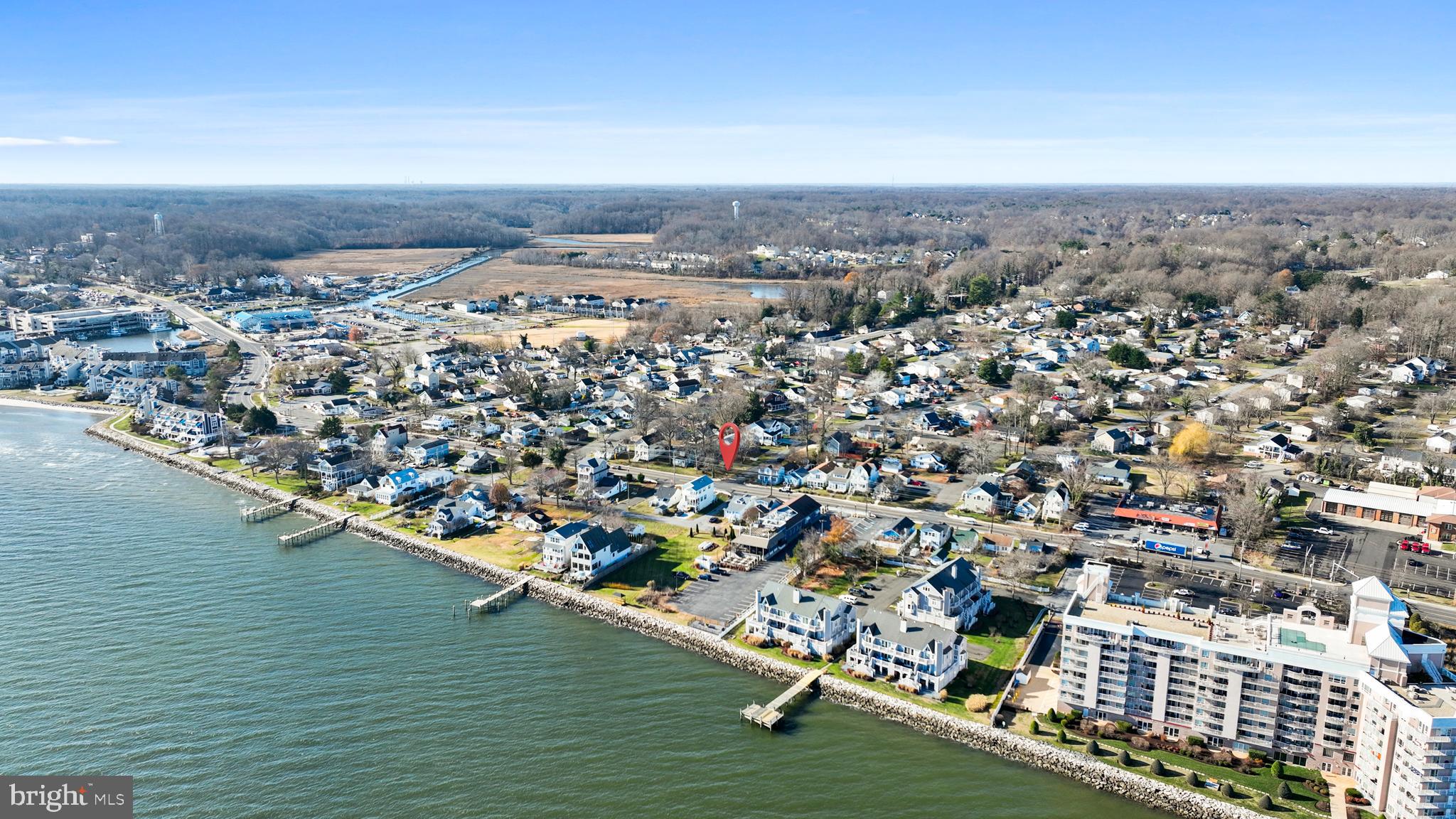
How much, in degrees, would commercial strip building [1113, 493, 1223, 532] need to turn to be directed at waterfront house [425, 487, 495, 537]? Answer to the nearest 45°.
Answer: approximately 45° to its right

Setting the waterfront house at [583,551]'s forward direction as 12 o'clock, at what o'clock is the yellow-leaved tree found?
The yellow-leaved tree is roughly at 7 o'clock from the waterfront house.

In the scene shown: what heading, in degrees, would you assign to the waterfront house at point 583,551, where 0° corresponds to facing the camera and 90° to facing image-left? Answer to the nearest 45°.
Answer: approximately 45°

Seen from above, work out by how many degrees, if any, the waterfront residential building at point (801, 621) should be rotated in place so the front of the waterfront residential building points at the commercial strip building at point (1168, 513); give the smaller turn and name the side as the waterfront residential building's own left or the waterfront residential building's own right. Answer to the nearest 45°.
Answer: approximately 180°

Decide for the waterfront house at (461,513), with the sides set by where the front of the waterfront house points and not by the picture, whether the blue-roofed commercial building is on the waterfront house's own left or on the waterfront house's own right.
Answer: on the waterfront house's own right

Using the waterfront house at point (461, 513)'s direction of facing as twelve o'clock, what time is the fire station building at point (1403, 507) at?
The fire station building is roughly at 8 o'clock from the waterfront house.

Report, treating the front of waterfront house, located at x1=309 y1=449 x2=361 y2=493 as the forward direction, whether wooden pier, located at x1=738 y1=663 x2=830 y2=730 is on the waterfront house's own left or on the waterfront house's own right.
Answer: on the waterfront house's own left

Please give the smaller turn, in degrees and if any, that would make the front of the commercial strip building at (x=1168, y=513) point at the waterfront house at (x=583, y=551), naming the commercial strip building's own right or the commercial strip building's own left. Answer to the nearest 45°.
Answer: approximately 45° to the commercial strip building's own right

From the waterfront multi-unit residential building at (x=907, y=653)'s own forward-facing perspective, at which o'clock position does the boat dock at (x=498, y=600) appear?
The boat dock is roughly at 2 o'clock from the waterfront multi-unit residential building.

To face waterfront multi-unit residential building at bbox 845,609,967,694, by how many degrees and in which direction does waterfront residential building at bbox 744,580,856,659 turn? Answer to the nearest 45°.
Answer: approximately 90° to its left

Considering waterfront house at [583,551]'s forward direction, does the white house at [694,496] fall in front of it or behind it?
behind
